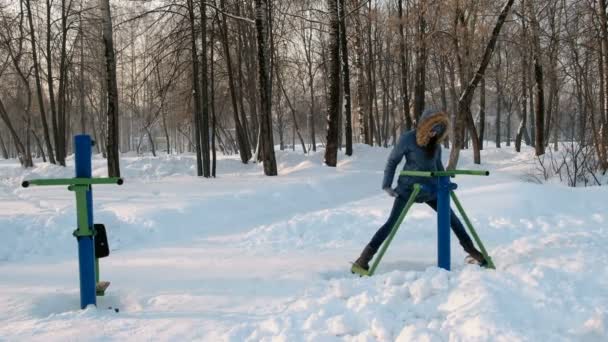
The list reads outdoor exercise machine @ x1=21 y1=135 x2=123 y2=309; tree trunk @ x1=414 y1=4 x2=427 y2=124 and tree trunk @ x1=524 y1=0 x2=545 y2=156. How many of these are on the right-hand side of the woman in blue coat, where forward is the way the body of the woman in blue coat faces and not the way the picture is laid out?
1

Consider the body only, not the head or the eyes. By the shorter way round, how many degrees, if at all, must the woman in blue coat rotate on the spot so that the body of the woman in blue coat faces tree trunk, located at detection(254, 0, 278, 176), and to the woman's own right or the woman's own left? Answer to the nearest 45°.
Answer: approximately 180°

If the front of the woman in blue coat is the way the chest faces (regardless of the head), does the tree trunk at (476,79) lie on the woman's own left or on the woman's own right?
on the woman's own left

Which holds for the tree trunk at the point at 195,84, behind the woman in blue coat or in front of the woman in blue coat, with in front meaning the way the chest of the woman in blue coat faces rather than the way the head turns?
behind

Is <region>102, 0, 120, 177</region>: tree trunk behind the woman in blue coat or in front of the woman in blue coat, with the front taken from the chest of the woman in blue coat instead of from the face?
behind

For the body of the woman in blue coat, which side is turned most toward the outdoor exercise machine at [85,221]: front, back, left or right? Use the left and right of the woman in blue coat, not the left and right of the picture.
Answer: right

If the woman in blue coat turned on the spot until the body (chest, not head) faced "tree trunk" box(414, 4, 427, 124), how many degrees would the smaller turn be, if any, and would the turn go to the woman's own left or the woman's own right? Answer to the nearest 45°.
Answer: approximately 135° to the woman's own left

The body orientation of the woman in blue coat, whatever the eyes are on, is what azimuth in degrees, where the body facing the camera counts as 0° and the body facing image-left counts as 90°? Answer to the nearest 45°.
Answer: approximately 315°

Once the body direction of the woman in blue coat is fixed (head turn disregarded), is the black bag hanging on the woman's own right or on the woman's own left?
on the woman's own right

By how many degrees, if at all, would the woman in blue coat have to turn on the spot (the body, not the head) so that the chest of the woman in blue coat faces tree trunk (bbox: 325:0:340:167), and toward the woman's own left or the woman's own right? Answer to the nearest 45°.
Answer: approximately 135° to the woman's own left
